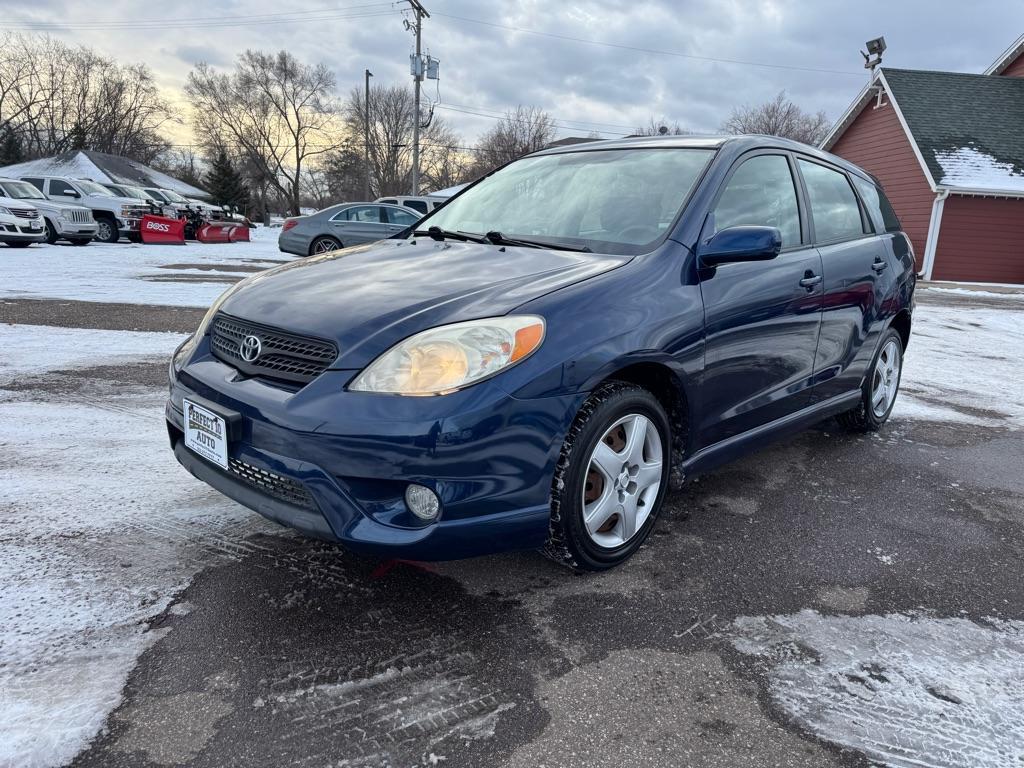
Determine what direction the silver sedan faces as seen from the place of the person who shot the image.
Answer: facing to the right of the viewer

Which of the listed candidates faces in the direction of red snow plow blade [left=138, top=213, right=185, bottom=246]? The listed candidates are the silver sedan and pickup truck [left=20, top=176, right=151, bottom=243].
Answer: the pickup truck

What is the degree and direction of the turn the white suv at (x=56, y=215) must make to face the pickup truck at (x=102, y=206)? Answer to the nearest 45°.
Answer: approximately 90° to its left

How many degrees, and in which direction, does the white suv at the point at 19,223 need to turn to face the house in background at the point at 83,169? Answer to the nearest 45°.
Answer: approximately 135° to its left

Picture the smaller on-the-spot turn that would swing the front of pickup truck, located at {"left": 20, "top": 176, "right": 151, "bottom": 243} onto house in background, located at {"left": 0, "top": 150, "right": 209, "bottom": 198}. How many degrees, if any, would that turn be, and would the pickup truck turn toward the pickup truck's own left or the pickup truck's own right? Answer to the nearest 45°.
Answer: approximately 135° to the pickup truck's own left

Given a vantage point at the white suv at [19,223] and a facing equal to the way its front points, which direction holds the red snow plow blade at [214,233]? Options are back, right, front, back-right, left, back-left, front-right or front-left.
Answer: left

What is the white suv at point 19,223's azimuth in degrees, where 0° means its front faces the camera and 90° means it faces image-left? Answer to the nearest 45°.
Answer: approximately 315°

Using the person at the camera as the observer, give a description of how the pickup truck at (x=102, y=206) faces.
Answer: facing the viewer and to the right of the viewer

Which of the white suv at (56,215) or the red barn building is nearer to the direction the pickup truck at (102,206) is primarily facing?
the red barn building

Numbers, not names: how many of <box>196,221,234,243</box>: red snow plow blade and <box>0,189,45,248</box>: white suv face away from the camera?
0
